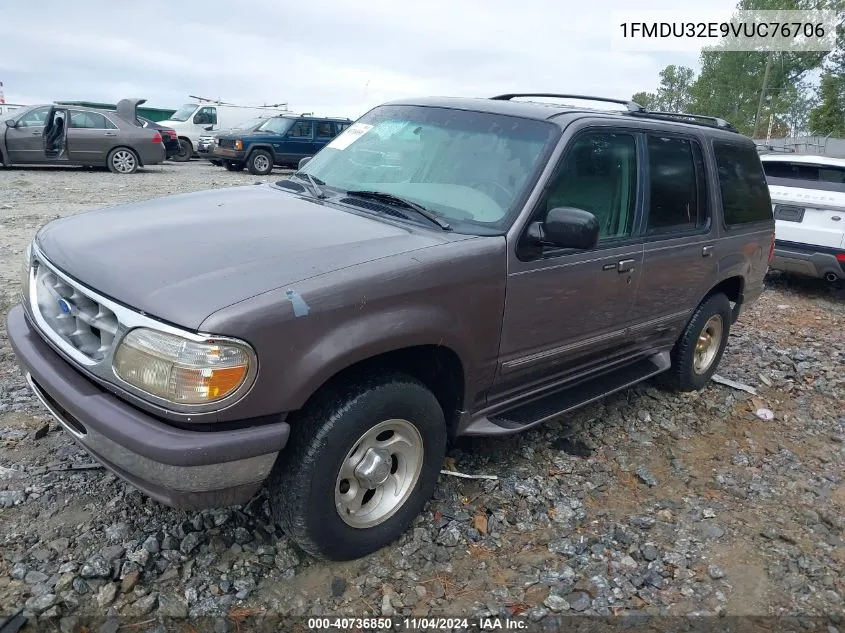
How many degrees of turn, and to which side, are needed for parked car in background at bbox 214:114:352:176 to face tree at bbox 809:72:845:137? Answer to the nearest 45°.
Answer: approximately 180°

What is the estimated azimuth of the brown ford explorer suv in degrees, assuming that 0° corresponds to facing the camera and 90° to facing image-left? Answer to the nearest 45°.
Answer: approximately 45°

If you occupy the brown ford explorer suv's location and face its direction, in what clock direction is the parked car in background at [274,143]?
The parked car in background is roughly at 4 o'clock from the brown ford explorer suv.

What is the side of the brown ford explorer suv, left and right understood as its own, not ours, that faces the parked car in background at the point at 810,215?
back

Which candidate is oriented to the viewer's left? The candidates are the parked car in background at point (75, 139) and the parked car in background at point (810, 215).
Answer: the parked car in background at point (75, 139)

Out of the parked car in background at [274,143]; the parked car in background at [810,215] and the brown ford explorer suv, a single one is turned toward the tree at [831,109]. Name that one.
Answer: the parked car in background at [810,215]

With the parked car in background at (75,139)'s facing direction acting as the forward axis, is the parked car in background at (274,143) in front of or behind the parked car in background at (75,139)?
behind

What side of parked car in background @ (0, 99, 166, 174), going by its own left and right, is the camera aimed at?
left

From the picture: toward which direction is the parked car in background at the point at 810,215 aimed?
away from the camera

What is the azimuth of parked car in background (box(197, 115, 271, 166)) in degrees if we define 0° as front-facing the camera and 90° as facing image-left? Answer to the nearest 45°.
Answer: approximately 45°

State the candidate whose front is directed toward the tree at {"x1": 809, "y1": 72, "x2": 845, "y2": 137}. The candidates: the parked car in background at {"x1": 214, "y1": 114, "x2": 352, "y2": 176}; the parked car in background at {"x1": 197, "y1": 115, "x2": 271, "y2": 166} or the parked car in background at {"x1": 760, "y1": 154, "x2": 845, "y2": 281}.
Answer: the parked car in background at {"x1": 760, "y1": 154, "x2": 845, "y2": 281}

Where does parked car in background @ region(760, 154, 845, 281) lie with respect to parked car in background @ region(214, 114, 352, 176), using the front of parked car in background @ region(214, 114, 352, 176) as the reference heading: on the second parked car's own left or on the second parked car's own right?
on the second parked car's own left
